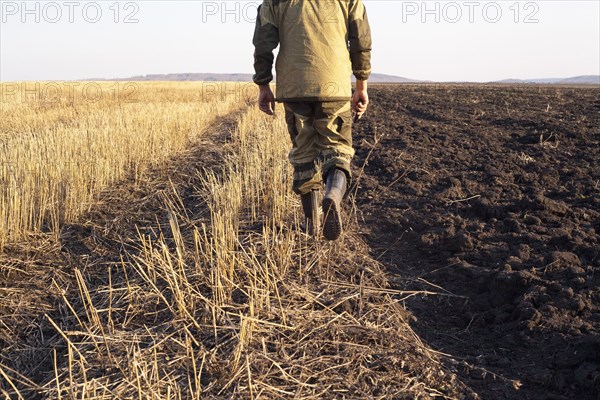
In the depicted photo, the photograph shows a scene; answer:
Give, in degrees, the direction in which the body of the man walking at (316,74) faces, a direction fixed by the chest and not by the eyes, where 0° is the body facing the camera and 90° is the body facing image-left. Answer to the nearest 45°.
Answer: approximately 180°
